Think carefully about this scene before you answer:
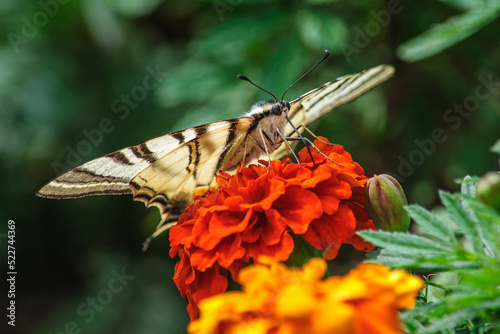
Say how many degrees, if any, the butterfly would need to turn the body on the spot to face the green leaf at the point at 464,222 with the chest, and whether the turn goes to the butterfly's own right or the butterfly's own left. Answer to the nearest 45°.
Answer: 0° — it already faces it

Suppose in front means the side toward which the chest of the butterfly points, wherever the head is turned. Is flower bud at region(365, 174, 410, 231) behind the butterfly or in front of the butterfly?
in front

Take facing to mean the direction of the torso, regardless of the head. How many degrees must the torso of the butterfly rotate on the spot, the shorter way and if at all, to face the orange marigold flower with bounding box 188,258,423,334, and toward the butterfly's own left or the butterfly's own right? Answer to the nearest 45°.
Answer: approximately 45° to the butterfly's own right

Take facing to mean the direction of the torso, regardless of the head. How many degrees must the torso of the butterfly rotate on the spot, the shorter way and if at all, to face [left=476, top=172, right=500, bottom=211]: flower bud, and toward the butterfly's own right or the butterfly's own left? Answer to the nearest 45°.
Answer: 0° — it already faces it

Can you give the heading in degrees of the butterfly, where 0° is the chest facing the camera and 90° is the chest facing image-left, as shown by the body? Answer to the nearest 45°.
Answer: approximately 315°

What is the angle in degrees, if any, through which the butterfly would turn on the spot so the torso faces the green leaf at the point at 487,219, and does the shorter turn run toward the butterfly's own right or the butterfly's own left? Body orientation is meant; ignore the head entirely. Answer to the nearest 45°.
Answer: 0° — it already faces it

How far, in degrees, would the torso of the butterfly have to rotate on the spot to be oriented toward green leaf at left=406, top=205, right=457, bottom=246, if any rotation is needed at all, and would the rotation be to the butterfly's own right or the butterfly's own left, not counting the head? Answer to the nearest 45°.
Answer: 0° — it already faces it

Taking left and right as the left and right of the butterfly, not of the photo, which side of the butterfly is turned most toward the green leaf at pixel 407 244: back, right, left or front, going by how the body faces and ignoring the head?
front
